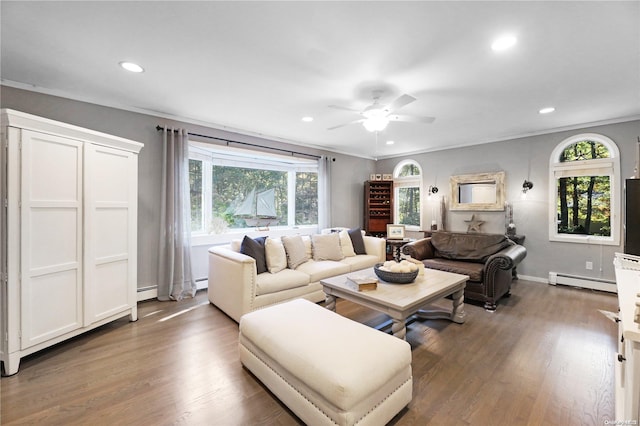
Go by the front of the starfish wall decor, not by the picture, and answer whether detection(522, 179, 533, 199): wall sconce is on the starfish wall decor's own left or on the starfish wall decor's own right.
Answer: on the starfish wall decor's own left

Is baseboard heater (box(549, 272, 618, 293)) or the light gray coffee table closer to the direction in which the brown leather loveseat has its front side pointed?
the light gray coffee table

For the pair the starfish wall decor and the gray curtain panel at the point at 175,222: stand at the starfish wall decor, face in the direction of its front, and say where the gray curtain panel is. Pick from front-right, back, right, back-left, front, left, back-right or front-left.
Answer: front-right

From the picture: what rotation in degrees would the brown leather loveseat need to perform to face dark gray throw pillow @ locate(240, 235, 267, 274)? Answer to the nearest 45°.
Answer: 0° — it already faces it

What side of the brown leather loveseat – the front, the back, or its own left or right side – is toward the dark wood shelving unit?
right

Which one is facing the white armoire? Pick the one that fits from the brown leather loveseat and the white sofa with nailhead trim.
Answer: the brown leather loveseat

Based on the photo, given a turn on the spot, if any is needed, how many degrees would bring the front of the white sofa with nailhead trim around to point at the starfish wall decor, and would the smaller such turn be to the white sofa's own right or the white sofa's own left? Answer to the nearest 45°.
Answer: approximately 45° to the white sofa's own left

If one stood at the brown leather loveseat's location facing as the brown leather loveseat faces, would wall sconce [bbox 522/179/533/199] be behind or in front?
behind

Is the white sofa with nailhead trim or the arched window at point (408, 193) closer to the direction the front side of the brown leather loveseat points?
the white sofa with nailhead trim

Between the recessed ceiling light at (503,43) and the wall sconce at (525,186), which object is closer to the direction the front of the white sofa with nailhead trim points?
the recessed ceiling light
